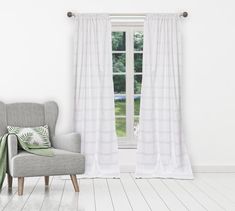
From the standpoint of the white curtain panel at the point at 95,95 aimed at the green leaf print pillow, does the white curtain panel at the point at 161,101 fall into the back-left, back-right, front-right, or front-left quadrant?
back-left

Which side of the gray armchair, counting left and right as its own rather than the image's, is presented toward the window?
left

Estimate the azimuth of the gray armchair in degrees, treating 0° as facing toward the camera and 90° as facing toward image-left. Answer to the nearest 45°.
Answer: approximately 315°

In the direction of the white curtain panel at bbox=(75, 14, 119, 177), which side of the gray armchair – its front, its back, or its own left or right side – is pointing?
left
